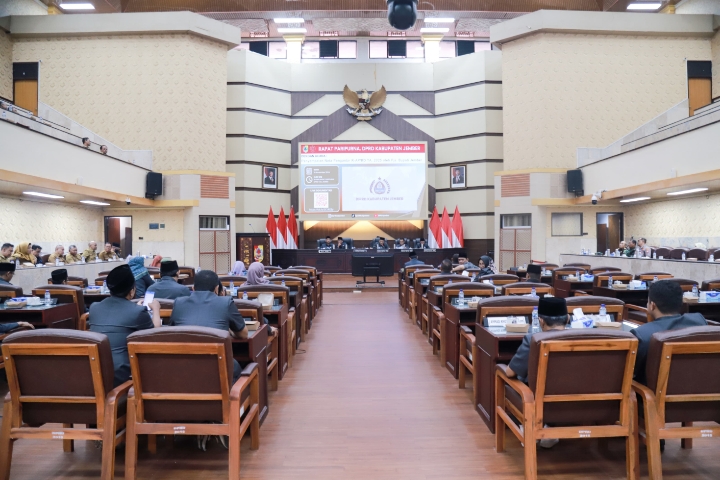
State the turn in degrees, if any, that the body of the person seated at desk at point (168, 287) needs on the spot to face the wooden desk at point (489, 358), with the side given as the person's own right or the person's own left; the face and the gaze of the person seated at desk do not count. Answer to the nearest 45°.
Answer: approximately 135° to the person's own right

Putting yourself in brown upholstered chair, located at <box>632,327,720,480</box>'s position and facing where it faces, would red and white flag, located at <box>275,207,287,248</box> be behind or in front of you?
in front

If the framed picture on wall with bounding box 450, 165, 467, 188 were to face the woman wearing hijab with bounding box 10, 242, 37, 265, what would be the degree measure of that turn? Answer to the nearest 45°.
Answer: approximately 45° to its right

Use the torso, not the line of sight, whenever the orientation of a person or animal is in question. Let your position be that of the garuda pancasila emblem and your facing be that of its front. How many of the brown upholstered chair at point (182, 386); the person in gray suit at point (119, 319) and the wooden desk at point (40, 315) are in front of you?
3

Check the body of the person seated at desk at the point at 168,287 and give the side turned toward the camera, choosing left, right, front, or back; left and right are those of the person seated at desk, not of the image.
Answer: back

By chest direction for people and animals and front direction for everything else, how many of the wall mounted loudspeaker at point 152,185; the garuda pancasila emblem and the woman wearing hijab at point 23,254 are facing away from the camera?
0

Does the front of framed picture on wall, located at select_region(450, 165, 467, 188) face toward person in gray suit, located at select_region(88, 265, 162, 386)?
yes

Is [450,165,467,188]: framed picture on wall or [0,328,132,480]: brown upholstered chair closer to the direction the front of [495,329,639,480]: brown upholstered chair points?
the framed picture on wall

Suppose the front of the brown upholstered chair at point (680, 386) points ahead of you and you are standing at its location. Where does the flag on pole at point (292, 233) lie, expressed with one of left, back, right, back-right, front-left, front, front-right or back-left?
front

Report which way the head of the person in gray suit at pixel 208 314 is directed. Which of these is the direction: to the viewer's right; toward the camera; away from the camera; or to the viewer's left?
away from the camera

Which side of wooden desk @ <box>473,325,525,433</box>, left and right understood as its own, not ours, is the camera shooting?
front

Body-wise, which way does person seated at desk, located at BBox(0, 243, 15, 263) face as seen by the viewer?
to the viewer's right

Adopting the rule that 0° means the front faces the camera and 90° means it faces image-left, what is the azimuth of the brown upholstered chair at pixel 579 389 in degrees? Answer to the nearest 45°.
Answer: approximately 135°

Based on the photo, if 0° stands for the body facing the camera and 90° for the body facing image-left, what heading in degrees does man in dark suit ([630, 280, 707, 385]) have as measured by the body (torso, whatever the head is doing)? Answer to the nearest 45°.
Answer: approximately 135°

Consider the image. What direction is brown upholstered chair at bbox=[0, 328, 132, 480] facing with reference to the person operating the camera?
facing away from the viewer and to the right of the viewer

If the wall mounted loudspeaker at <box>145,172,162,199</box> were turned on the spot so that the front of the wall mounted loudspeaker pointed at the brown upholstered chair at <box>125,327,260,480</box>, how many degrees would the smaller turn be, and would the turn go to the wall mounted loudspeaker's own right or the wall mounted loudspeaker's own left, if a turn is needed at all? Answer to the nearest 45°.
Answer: approximately 45° to the wall mounted loudspeaker's own right

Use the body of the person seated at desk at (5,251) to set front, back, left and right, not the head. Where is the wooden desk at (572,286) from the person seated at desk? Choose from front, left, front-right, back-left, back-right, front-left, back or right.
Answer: front-right

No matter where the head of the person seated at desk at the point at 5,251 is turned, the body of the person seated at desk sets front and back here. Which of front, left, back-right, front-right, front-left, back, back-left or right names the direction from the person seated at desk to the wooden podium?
front-left
